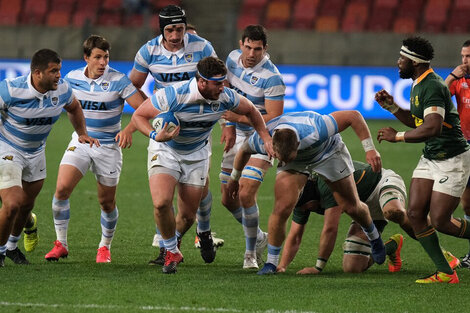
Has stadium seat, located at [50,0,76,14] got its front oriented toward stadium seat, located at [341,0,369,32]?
no

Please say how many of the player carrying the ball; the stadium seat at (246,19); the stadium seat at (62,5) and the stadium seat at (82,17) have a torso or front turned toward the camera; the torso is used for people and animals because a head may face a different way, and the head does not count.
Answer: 4

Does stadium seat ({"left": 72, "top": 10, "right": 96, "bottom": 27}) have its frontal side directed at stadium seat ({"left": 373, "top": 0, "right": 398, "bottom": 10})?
no

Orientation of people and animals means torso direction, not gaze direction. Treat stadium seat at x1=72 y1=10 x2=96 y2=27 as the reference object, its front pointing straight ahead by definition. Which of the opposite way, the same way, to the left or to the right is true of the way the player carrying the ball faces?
the same way

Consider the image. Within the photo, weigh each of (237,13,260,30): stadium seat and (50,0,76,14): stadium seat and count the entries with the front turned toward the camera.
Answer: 2

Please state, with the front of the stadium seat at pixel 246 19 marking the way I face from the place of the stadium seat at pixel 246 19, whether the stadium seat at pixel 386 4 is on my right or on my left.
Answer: on my left

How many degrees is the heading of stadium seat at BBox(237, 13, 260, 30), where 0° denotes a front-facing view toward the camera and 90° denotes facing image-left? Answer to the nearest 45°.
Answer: approximately 0°

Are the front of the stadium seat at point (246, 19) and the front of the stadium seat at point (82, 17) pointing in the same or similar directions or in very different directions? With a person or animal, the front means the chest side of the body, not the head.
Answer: same or similar directions

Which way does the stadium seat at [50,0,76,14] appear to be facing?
toward the camera

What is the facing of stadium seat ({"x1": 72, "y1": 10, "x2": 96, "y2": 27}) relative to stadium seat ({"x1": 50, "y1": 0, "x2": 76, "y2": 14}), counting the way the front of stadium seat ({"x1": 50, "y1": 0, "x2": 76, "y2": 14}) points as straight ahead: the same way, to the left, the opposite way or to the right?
the same way

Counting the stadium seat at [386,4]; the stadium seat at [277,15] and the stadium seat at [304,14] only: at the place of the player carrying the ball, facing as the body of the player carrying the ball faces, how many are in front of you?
0

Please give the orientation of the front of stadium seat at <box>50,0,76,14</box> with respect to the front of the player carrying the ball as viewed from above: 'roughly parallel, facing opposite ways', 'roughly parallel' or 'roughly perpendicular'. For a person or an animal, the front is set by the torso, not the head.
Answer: roughly parallel

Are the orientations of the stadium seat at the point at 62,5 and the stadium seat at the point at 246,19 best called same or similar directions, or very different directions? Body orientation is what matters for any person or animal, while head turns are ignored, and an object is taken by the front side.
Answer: same or similar directions

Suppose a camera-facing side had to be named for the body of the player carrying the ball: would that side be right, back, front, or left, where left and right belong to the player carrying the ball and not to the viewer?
front

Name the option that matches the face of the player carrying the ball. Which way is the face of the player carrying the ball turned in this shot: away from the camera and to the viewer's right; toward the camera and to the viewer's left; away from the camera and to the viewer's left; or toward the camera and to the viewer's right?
toward the camera and to the viewer's right

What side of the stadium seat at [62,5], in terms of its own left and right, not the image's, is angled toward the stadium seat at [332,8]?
left

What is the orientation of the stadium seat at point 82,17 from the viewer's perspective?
toward the camera

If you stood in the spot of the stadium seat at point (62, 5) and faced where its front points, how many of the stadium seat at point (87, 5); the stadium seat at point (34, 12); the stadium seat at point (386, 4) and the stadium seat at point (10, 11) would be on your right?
2

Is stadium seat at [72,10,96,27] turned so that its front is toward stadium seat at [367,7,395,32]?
no

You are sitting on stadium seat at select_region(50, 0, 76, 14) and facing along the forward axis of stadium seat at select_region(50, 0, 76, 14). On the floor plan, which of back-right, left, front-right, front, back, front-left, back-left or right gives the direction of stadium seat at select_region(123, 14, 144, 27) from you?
front-left
